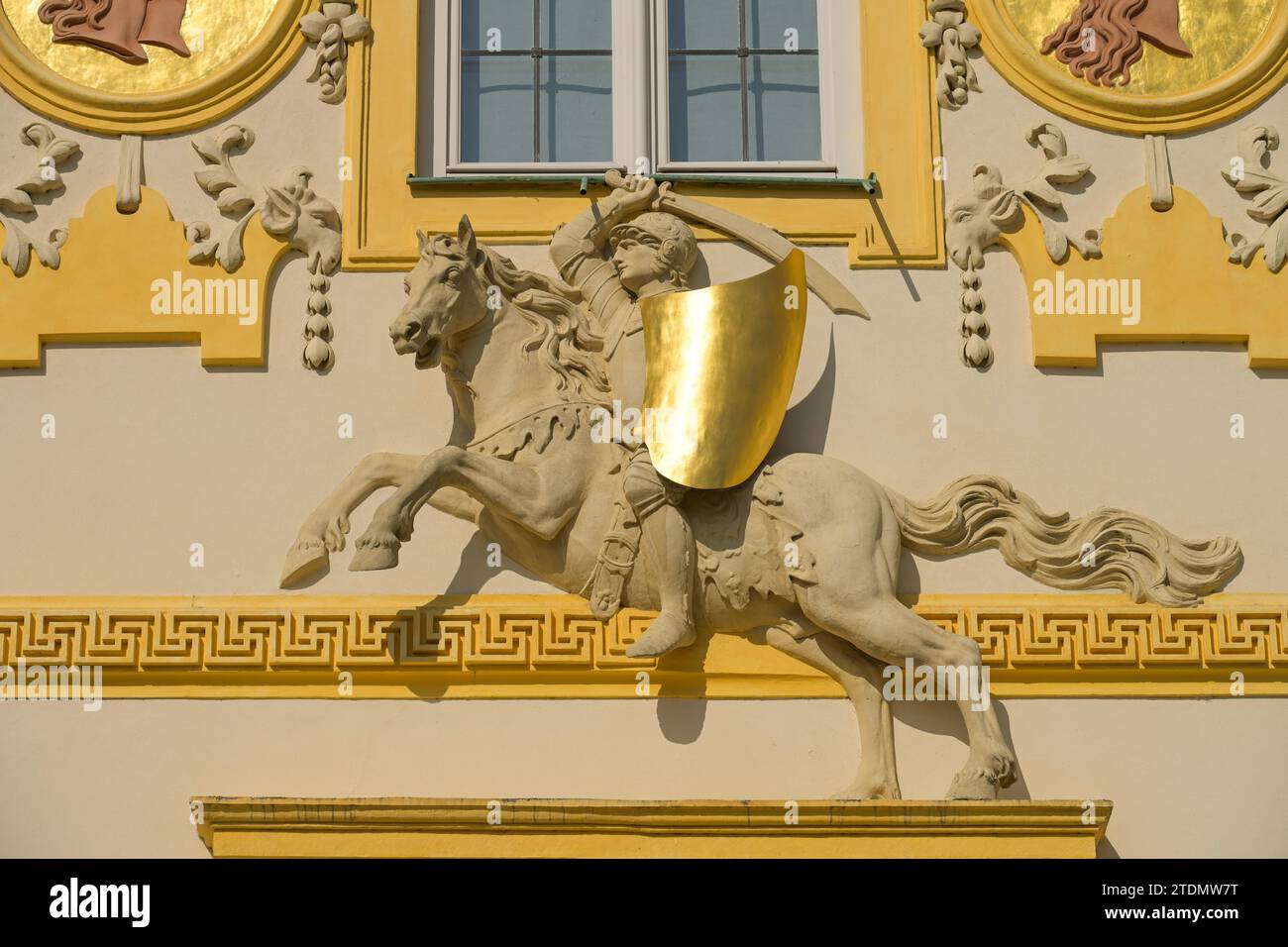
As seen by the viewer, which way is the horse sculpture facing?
to the viewer's left

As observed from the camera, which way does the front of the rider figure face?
facing to the left of the viewer
